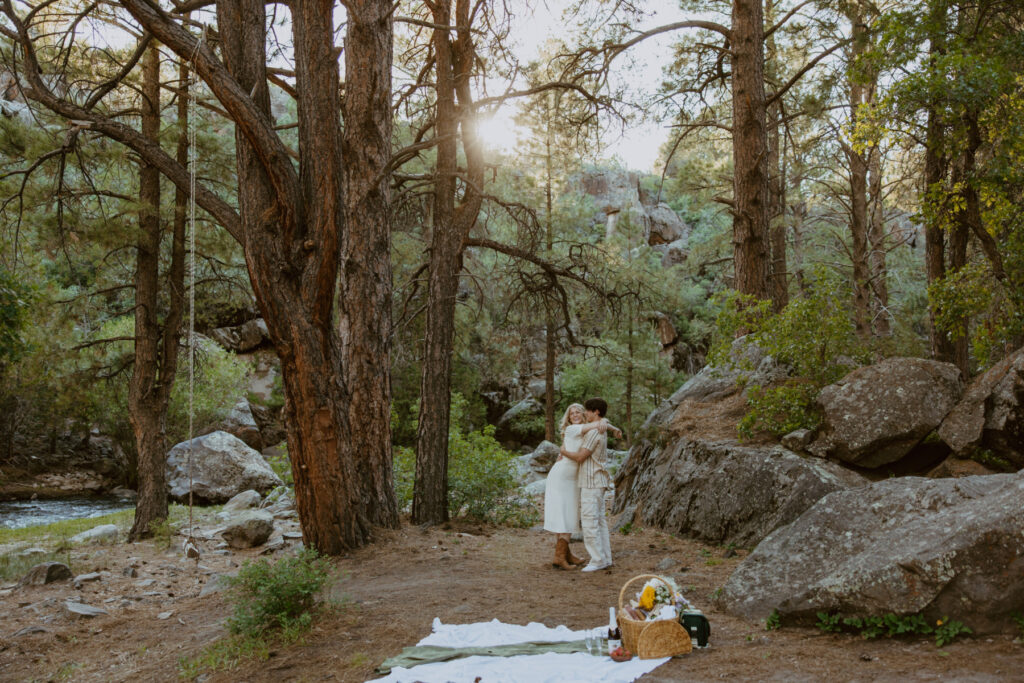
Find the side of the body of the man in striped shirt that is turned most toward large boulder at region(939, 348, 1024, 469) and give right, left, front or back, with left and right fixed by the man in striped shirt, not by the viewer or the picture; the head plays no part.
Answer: back

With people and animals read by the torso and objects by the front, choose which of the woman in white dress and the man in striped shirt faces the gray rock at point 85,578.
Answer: the man in striped shirt

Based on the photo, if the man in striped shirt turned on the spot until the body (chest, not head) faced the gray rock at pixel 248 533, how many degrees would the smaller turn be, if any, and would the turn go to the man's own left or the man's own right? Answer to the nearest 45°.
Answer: approximately 45° to the man's own right

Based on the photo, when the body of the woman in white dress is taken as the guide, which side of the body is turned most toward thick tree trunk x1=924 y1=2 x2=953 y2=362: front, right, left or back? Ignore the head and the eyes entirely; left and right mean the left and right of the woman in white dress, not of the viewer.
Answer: front

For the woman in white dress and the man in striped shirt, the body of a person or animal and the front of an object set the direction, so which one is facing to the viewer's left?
the man in striped shirt

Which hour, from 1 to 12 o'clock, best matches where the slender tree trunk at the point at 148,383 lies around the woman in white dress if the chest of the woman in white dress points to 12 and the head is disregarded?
The slender tree trunk is roughly at 7 o'clock from the woman in white dress.

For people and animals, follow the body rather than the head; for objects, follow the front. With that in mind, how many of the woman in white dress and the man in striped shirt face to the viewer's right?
1

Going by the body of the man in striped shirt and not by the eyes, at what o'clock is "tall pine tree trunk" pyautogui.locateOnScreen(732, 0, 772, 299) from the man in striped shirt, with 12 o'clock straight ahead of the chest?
The tall pine tree trunk is roughly at 4 o'clock from the man in striped shirt.

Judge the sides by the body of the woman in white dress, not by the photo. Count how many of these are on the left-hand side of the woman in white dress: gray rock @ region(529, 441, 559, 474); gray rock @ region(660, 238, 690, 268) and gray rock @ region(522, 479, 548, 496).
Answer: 3

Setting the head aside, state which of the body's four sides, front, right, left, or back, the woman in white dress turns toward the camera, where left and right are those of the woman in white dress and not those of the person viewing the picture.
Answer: right

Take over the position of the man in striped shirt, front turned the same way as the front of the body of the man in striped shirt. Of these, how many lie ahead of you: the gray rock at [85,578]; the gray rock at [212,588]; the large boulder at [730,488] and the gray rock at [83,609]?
3

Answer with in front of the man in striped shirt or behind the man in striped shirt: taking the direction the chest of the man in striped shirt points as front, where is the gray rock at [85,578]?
in front

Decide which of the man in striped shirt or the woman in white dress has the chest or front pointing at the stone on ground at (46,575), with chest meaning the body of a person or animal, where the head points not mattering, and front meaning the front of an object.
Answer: the man in striped shirt

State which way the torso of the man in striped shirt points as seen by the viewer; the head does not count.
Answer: to the viewer's left

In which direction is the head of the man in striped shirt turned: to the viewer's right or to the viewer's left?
to the viewer's left

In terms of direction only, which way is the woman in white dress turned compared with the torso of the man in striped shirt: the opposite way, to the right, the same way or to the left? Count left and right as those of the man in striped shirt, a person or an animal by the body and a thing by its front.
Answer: the opposite way

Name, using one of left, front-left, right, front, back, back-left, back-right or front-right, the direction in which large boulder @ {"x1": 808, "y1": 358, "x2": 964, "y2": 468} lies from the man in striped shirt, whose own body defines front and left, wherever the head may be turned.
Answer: back

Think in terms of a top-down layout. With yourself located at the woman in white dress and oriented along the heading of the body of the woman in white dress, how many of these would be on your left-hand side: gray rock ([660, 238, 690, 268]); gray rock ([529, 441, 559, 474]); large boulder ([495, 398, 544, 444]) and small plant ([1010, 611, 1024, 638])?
3
